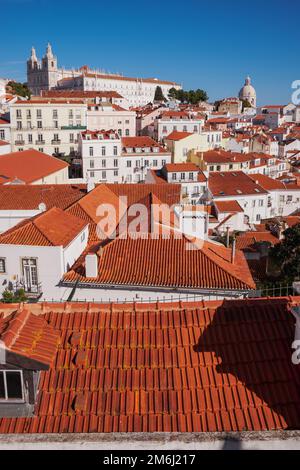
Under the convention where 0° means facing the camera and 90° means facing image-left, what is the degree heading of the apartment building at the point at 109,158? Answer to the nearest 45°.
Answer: approximately 0°

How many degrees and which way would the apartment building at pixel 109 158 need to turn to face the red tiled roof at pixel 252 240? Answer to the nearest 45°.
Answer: approximately 45° to its left

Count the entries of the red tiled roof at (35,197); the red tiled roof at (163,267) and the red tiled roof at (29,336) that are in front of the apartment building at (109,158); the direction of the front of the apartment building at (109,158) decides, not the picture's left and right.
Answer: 3

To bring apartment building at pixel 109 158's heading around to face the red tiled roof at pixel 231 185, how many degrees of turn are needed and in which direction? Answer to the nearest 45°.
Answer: approximately 90° to its left

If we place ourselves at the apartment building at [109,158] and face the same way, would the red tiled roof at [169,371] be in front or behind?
in front

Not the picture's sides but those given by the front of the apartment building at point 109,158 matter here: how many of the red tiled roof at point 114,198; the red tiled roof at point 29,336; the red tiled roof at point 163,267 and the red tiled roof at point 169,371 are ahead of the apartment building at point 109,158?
4

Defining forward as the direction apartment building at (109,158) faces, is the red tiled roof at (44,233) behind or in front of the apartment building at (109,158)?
in front

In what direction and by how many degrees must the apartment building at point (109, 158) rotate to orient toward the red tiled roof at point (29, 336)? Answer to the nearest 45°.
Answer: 0° — it already faces it

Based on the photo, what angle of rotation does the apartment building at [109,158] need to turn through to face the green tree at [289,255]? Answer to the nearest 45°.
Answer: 0° — it already faces it

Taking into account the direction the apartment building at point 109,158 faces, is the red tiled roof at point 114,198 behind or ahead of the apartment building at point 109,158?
ahead

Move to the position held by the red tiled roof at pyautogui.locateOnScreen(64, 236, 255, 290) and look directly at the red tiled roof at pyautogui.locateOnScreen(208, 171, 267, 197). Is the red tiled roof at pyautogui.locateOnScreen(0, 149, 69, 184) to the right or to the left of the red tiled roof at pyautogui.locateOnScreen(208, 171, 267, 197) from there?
left
